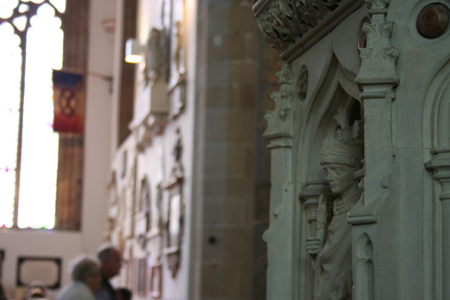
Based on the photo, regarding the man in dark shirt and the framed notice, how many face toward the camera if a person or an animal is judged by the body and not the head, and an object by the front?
1

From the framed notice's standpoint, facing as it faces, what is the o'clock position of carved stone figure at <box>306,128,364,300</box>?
The carved stone figure is roughly at 12 o'clock from the framed notice.

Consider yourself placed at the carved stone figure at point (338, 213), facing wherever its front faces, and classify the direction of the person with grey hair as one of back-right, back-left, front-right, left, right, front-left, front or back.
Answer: right

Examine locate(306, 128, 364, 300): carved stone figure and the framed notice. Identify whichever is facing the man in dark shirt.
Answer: the framed notice

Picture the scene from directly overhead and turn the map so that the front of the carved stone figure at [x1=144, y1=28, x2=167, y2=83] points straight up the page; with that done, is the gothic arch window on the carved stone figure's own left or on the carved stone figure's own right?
on the carved stone figure's own right
